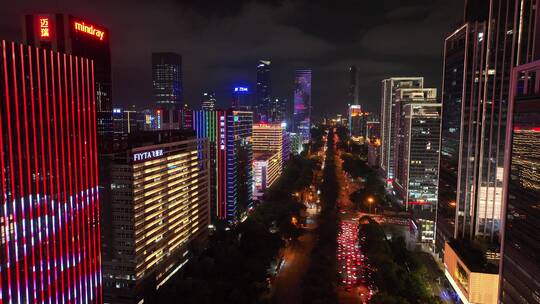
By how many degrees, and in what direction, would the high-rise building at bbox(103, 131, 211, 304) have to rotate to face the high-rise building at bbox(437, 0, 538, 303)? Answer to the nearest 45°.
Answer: approximately 45° to its left

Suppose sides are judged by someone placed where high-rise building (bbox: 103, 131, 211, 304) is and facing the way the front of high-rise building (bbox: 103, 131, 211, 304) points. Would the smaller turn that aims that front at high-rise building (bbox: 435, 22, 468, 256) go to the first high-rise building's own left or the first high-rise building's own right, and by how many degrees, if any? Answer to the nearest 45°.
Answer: approximately 45° to the first high-rise building's own left

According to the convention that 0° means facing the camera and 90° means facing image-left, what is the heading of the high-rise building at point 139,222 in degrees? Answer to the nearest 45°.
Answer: approximately 315°
